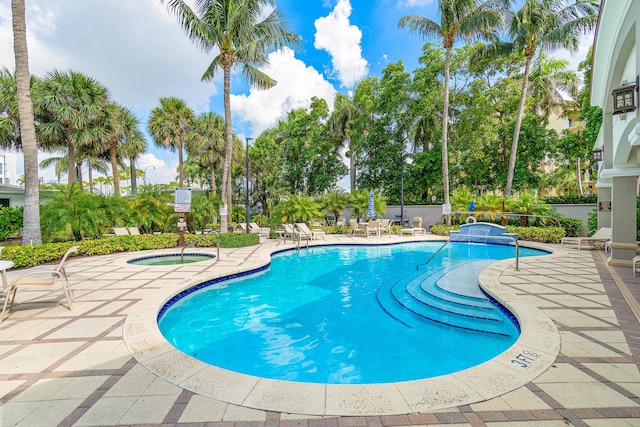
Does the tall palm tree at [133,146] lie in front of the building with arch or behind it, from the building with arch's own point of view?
in front

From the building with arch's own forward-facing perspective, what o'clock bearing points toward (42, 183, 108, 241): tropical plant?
The tropical plant is roughly at 11 o'clock from the building with arch.

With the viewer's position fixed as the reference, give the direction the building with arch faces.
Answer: facing to the left of the viewer

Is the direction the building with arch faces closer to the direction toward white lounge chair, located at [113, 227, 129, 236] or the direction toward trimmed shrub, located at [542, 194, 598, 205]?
the white lounge chair

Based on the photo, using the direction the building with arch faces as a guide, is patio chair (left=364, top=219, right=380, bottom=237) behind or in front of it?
in front

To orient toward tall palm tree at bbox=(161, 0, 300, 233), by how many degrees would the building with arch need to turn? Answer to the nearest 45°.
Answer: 0° — it already faces it

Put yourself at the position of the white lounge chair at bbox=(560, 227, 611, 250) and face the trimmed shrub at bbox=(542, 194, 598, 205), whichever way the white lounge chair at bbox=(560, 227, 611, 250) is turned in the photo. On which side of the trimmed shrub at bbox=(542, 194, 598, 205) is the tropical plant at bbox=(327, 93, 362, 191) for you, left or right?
left

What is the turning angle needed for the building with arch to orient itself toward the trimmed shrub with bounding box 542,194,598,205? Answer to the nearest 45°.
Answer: approximately 90° to its right

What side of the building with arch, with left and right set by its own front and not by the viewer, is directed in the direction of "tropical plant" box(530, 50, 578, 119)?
right

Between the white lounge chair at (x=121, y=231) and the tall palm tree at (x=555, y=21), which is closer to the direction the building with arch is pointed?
the white lounge chair

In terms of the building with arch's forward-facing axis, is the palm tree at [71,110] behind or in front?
in front
